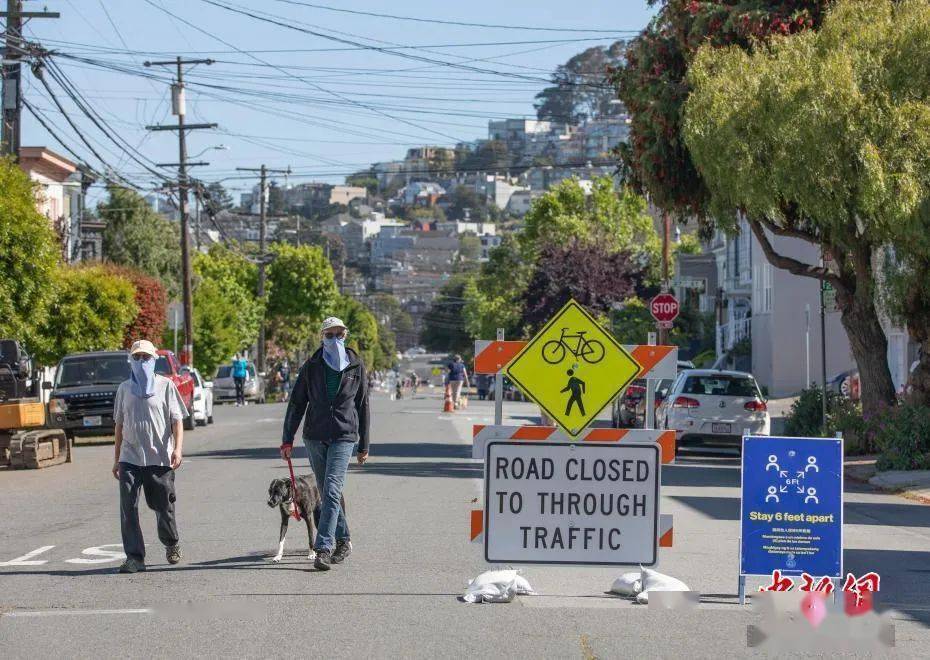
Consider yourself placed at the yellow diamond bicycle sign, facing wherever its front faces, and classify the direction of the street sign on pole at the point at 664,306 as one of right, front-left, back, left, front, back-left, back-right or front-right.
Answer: back

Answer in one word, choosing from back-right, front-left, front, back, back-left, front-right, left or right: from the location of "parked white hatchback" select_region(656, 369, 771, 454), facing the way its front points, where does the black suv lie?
left

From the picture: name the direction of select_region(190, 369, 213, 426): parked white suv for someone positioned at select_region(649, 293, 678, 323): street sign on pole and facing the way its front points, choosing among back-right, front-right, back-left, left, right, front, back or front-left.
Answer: right

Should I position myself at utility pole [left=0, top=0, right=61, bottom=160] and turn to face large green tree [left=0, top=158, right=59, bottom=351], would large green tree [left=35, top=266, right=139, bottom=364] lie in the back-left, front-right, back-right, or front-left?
back-left

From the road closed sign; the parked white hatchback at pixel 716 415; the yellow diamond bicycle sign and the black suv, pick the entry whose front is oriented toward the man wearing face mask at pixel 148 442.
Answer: the black suv

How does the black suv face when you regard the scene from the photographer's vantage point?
facing the viewer

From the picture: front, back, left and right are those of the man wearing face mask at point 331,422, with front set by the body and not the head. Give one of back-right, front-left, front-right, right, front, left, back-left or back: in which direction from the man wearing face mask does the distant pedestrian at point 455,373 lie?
back

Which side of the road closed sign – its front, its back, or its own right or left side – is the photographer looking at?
front

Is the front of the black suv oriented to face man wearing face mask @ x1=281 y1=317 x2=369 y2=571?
yes
